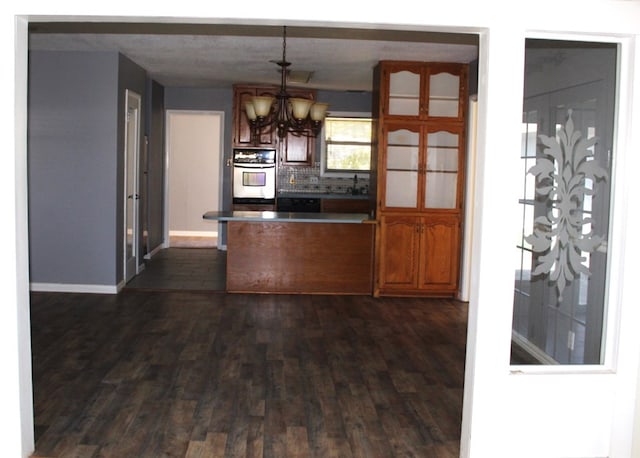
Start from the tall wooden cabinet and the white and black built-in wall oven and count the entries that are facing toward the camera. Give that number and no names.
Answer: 2

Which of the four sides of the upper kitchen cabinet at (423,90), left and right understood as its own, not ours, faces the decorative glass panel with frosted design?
front

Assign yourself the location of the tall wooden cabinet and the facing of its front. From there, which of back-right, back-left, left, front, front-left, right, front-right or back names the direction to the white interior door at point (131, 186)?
right

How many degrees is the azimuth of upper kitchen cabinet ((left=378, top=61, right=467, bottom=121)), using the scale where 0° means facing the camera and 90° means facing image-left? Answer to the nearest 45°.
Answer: approximately 0°

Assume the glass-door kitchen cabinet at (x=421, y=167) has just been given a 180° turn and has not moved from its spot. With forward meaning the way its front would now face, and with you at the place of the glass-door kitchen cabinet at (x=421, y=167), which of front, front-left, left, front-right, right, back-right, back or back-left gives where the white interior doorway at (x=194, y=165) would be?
front-left

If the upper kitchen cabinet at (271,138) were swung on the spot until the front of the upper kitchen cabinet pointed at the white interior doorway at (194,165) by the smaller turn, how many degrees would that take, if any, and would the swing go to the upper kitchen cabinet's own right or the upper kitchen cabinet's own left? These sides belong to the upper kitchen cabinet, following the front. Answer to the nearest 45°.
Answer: approximately 135° to the upper kitchen cabinet's own right

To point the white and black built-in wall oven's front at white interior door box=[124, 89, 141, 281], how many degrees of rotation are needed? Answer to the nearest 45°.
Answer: approximately 45° to its right

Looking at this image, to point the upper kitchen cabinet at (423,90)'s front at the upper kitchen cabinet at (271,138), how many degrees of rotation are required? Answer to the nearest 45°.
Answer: approximately 135° to its right

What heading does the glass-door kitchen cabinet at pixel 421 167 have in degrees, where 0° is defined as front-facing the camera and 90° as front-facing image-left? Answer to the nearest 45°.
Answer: approximately 0°
